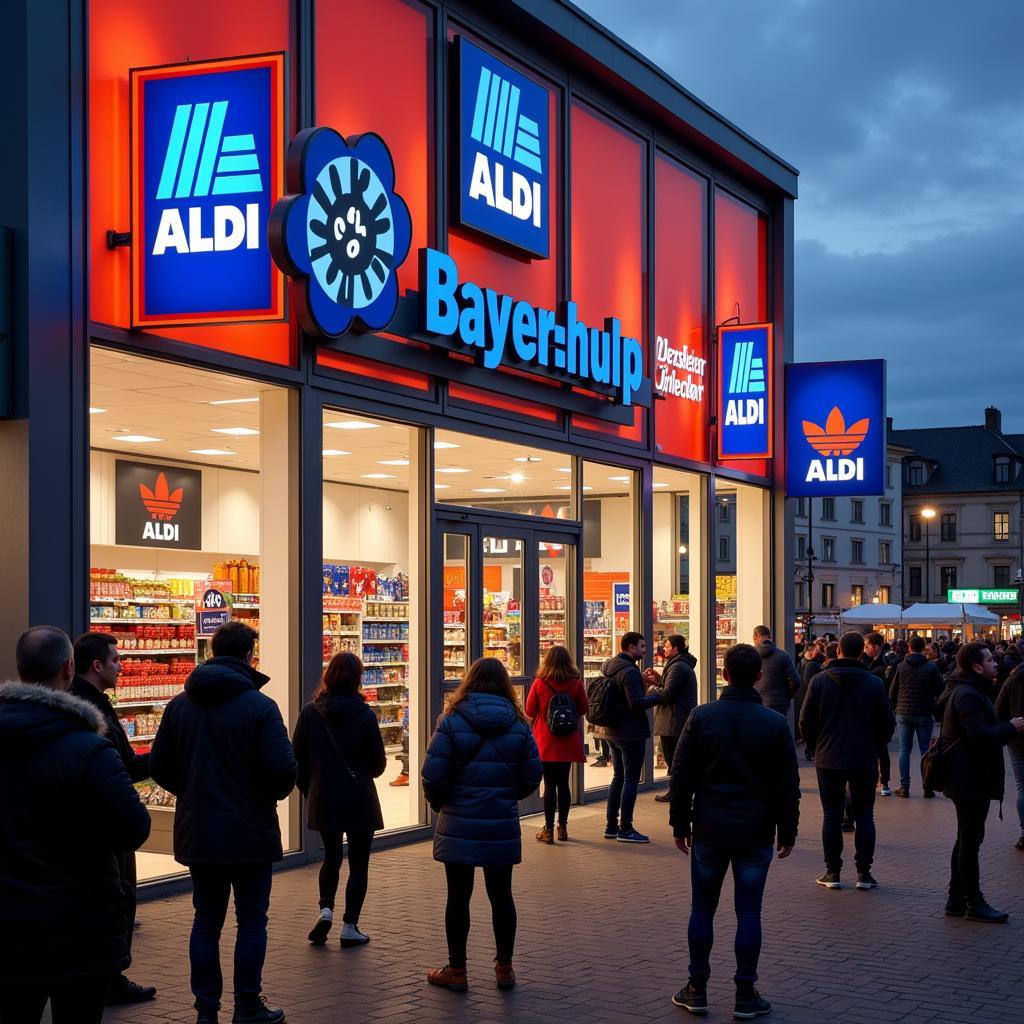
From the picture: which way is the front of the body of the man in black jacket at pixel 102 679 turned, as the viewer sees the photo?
to the viewer's right

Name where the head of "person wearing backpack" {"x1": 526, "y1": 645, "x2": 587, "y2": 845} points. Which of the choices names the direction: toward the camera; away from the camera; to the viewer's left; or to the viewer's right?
away from the camera

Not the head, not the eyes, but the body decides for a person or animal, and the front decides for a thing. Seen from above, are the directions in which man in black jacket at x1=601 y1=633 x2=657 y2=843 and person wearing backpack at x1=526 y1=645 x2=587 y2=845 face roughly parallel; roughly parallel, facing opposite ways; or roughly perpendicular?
roughly perpendicular

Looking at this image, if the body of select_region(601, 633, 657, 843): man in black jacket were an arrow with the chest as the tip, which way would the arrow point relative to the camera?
to the viewer's right

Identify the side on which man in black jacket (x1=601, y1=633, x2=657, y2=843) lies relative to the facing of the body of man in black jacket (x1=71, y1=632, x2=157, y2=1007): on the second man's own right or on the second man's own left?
on the second man's own left

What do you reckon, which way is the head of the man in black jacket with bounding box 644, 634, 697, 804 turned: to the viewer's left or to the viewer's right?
to the viewer's left

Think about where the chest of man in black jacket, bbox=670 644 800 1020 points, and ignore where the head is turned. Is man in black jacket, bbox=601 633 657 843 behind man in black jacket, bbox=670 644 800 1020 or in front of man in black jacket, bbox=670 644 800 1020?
in front

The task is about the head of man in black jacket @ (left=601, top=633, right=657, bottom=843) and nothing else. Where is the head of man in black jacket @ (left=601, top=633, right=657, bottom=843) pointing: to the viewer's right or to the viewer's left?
to the viewer's right

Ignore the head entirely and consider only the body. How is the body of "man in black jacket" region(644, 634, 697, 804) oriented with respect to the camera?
to the viewer's left

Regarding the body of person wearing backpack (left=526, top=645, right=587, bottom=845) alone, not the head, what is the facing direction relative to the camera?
away from the camera

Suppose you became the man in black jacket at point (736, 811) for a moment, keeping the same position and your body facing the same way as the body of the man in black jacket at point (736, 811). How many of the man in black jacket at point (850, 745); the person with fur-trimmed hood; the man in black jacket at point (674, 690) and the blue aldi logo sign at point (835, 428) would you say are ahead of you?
3

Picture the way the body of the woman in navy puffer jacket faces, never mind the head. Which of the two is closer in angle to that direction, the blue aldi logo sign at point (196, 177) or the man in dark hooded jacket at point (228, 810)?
the blue aldi logo sign
